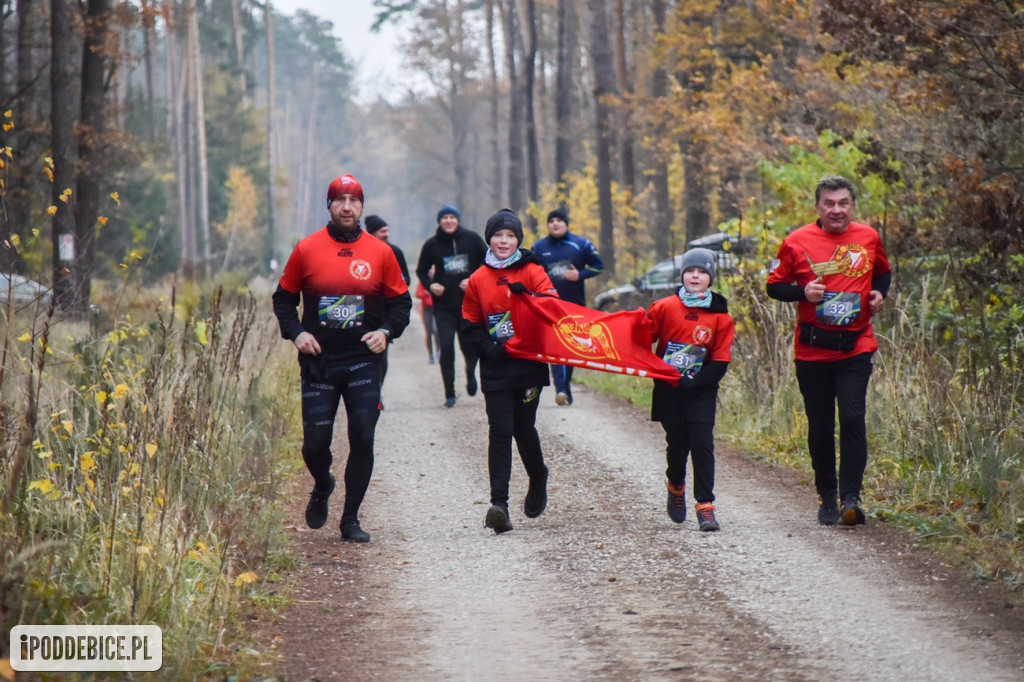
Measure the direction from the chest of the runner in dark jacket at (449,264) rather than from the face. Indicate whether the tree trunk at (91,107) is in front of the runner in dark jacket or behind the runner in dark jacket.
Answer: behind

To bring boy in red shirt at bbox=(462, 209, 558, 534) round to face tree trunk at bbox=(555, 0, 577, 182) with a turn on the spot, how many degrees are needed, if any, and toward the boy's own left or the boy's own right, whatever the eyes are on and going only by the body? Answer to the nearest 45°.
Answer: approximately 180°

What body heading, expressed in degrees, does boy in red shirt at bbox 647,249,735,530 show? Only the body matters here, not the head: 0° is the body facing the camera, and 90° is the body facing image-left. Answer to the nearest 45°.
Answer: approximately 0°

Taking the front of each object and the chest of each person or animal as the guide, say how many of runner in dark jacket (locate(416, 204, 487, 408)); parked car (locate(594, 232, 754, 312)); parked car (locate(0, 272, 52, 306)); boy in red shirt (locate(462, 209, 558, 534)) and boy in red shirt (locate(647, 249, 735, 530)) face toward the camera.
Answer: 3

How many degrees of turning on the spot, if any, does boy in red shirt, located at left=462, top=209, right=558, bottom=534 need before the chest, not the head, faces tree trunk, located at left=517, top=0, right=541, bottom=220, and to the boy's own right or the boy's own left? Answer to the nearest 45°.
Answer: approximately 180°

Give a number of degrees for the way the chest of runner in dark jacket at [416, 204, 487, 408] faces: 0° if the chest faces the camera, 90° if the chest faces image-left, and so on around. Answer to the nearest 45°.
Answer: approximately 0°

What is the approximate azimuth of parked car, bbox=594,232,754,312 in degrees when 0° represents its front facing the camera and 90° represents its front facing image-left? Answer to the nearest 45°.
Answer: approximately 90°
